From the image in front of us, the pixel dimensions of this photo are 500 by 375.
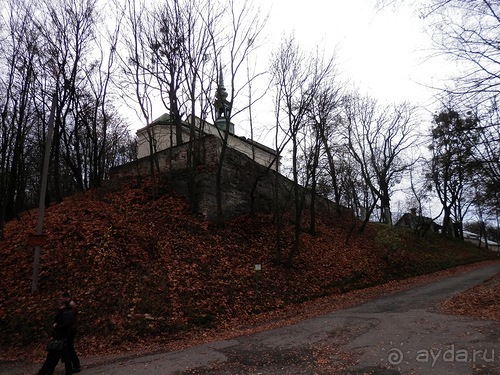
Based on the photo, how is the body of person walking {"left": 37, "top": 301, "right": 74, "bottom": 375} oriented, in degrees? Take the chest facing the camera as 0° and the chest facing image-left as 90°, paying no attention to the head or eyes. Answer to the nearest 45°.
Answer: approximately 90°
